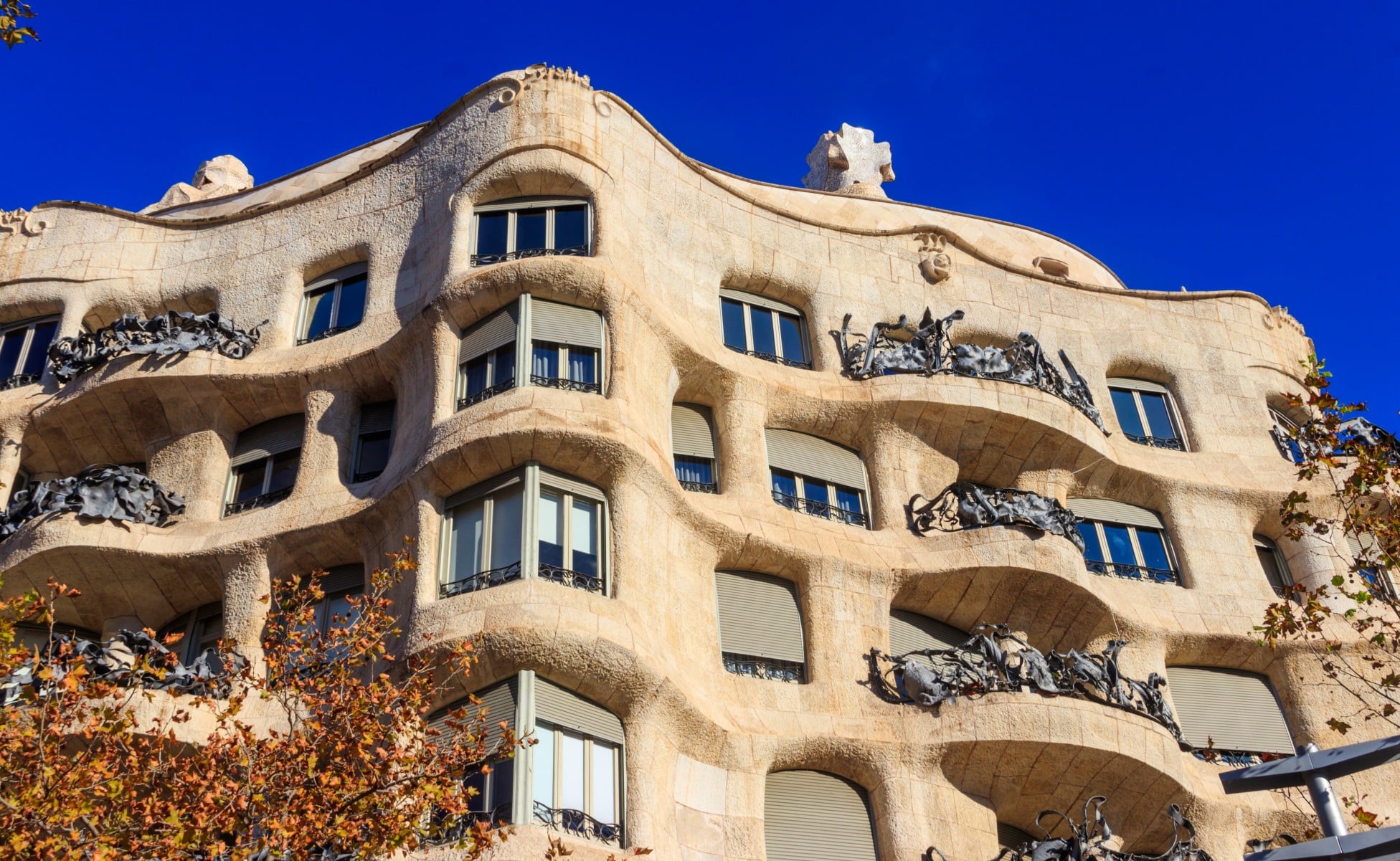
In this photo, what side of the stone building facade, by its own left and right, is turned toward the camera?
front
